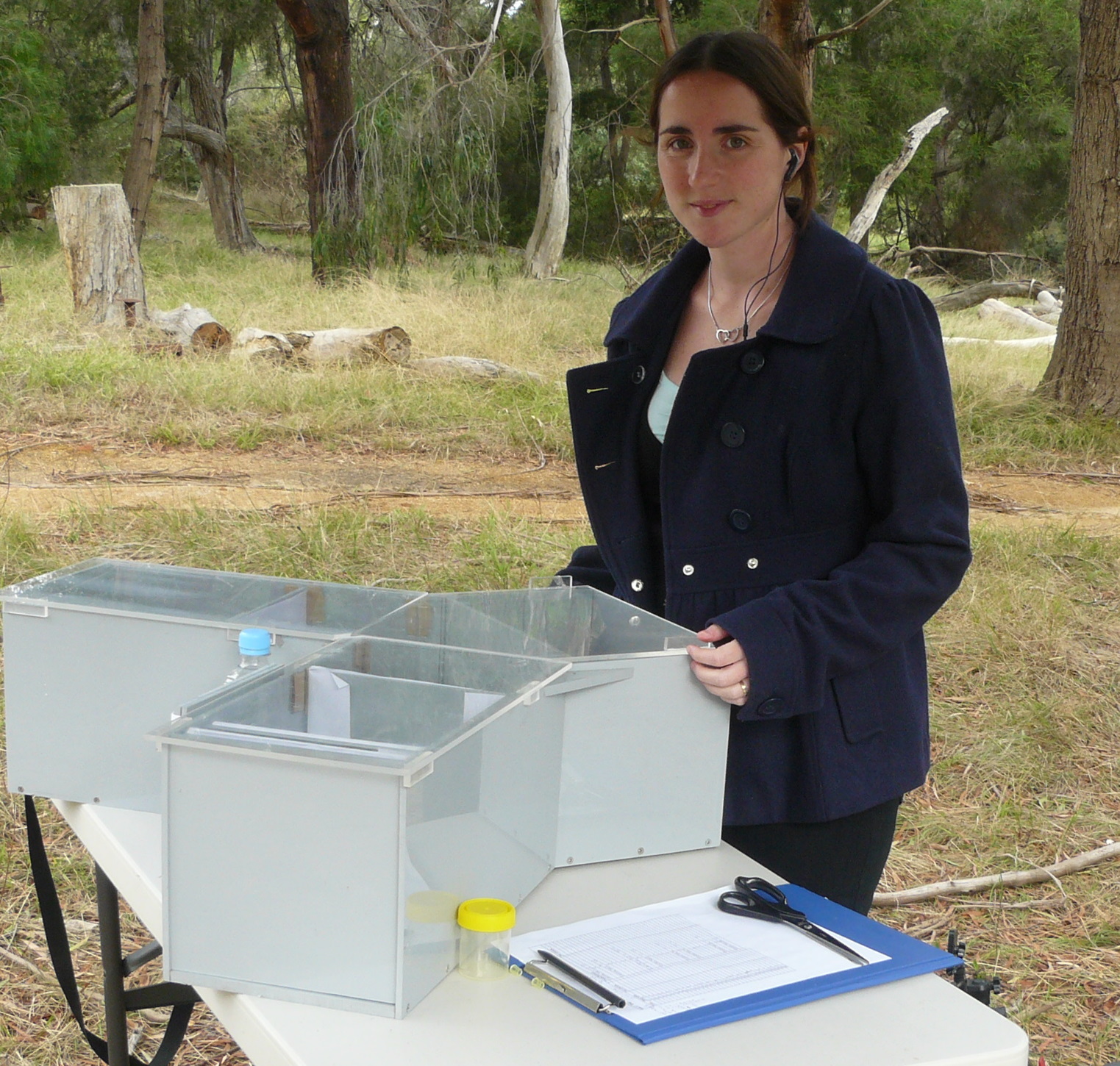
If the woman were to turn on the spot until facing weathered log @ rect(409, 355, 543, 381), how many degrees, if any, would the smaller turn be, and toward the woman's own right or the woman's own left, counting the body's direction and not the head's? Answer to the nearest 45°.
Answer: approximately 135° to the woman's own right

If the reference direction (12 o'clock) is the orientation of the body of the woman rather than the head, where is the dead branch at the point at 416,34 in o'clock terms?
The dead branch is roughly at 4 o'clock from the woman.

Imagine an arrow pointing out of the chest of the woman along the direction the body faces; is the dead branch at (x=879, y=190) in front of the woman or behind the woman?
behind

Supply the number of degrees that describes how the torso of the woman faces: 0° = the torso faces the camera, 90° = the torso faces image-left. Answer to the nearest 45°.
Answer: approximately 45°
